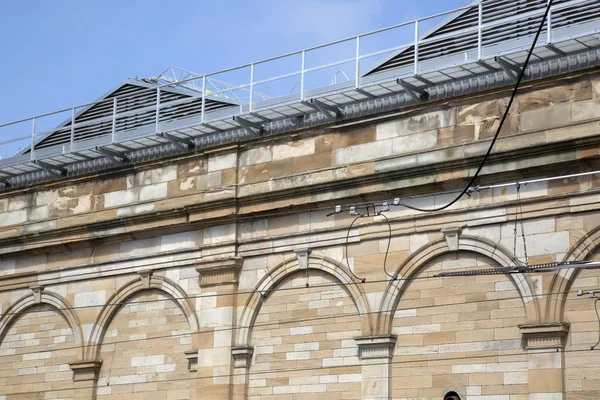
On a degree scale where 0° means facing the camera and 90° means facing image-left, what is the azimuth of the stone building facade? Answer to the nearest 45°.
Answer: approximately 45°
